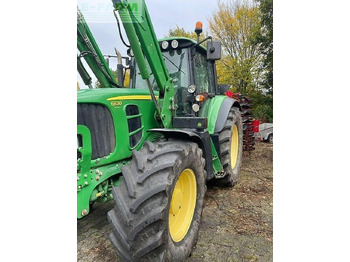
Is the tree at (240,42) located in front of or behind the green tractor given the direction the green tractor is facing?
behind

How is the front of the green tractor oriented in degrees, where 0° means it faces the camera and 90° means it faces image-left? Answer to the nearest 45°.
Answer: approximately 45°
